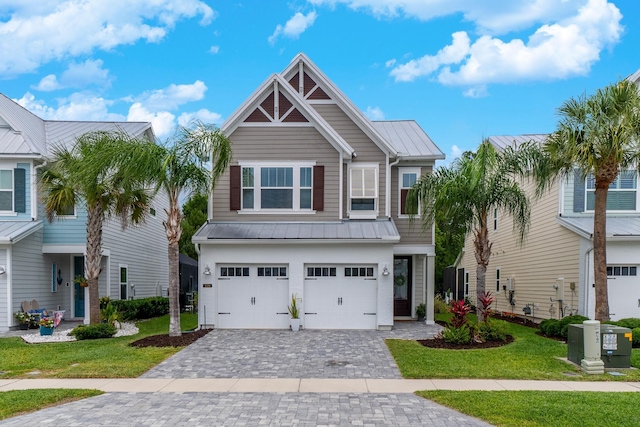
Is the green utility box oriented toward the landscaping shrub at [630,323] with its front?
no

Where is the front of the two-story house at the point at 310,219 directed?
toward the camera

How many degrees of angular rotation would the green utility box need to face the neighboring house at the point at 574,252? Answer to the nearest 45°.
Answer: approximately 180°

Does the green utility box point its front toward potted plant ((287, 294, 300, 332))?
no

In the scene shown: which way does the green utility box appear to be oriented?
toward the camera

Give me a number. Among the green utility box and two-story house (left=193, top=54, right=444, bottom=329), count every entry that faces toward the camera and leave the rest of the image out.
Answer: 2

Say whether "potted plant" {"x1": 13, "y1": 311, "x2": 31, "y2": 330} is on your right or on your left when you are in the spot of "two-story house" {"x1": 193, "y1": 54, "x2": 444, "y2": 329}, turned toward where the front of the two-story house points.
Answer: on your right
